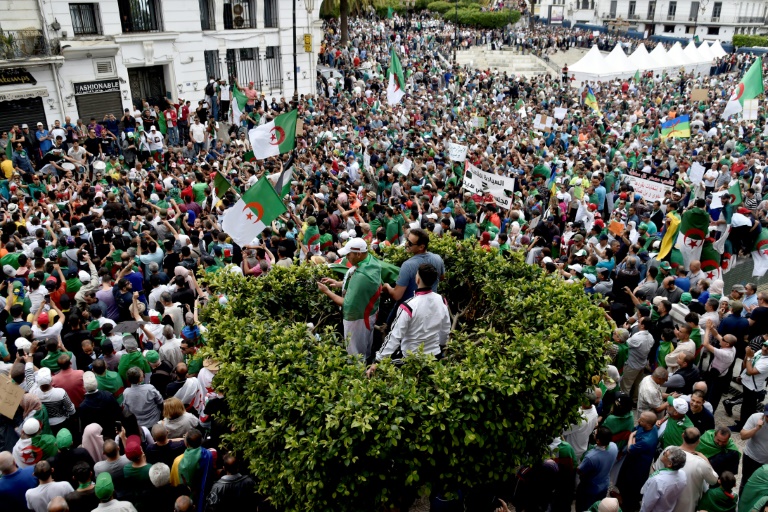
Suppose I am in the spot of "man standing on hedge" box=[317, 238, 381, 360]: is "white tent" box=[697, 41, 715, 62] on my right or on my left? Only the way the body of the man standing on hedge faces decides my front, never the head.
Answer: on my right

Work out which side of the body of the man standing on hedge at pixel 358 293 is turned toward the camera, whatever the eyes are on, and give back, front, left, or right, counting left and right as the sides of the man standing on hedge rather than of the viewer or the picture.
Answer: left

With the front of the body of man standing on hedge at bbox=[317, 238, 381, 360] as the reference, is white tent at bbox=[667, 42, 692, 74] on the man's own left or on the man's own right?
on the man's own right

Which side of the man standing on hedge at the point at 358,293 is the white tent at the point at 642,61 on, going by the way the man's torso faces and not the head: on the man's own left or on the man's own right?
on the man's own right

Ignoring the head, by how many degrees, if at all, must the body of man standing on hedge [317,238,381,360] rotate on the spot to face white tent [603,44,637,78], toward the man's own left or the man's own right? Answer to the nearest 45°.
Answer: approximately 135° to the man's own right

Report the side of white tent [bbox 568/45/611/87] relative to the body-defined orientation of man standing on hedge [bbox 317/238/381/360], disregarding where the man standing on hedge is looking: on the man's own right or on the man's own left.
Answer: on the man's own right

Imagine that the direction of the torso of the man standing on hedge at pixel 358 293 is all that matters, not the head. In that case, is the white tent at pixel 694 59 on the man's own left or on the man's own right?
on the man's own right

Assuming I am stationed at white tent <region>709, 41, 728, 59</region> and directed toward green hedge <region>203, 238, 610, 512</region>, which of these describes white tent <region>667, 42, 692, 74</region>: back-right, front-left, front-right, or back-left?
front-right

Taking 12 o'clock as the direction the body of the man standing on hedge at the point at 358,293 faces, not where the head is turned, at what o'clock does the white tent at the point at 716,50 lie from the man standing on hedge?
The white tent is roughly at 4 o'clock from the man standing on hedge.

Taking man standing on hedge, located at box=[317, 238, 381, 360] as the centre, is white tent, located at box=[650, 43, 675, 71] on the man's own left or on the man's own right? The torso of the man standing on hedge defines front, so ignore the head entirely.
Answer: on the man's own right
